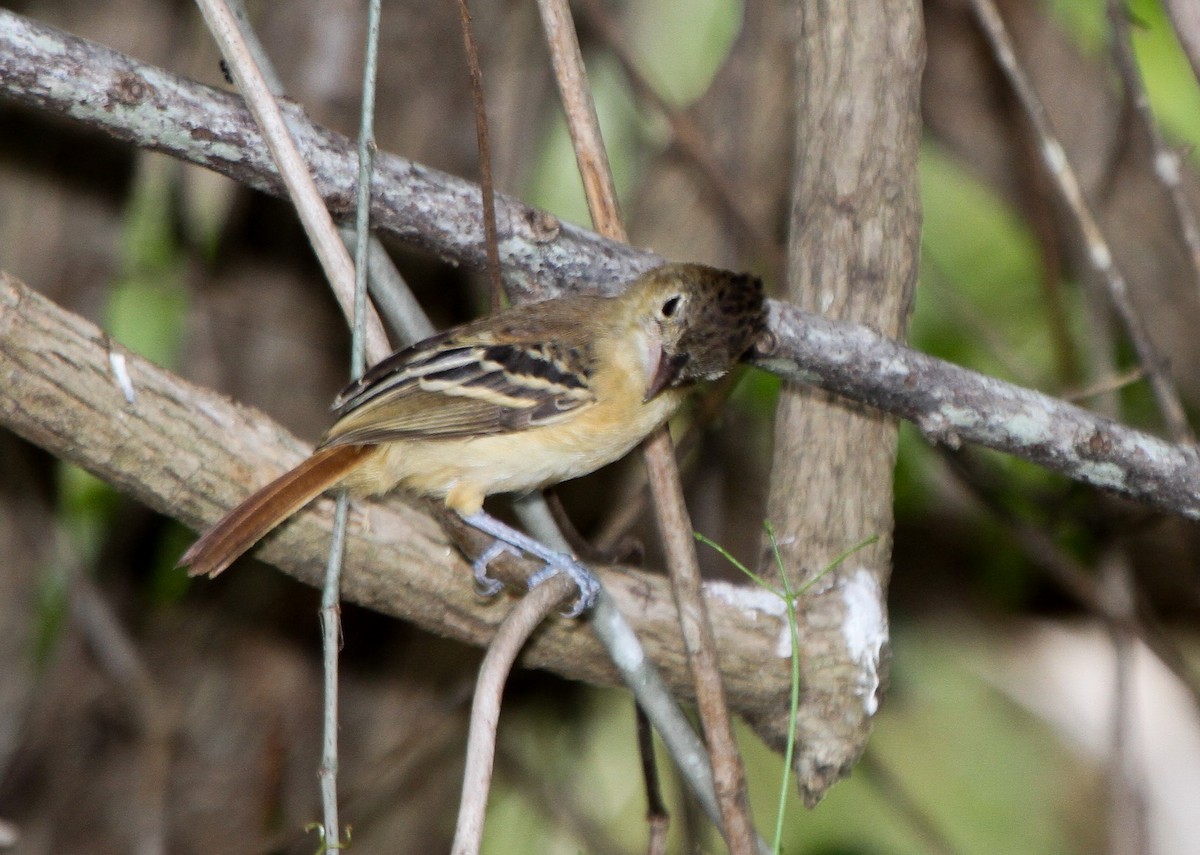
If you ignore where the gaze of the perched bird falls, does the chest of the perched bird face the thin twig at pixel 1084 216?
yes

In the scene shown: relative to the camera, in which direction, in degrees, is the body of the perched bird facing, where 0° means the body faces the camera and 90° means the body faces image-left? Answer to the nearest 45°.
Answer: approximately 270°
